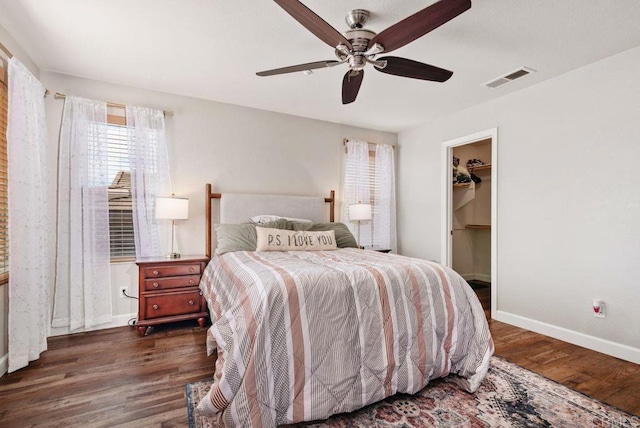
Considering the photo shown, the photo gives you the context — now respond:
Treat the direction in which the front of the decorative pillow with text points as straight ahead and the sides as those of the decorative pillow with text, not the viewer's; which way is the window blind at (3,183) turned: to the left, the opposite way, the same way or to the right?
to the left

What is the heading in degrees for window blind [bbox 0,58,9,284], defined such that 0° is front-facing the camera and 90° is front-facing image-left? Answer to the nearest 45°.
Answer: approximately 270°

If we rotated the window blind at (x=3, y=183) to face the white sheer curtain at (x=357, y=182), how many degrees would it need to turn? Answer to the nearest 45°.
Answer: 0° — it already faces it

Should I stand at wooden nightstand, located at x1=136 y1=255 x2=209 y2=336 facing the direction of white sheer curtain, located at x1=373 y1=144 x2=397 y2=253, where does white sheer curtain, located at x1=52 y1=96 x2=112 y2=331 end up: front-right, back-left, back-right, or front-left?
back-left

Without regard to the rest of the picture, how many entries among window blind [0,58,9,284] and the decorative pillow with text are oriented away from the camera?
0

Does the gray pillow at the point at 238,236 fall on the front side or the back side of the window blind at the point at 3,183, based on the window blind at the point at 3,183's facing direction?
on the front side

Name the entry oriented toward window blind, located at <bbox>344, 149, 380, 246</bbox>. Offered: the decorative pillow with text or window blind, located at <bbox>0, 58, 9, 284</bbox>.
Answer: window blind, located at <bbox>0, 58, 9, 284</bbox>

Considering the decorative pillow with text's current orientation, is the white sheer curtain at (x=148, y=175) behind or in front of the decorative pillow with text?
behind

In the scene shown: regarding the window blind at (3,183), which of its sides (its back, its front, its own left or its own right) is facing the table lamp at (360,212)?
front

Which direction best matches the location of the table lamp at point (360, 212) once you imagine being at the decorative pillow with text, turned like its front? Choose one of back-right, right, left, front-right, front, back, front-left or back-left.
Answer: left

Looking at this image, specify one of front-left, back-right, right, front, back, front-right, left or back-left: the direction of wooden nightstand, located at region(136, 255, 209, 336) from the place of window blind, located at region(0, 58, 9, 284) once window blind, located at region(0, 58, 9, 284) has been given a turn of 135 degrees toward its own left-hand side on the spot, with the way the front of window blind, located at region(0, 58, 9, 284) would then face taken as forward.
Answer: back-right

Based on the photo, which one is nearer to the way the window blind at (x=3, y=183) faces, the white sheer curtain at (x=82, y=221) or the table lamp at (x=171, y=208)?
the table lamp

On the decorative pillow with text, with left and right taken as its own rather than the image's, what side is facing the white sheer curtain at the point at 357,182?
left
